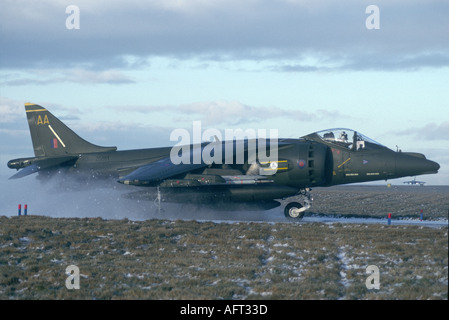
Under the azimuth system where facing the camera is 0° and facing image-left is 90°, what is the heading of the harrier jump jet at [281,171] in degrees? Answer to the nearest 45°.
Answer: approximately 270°
